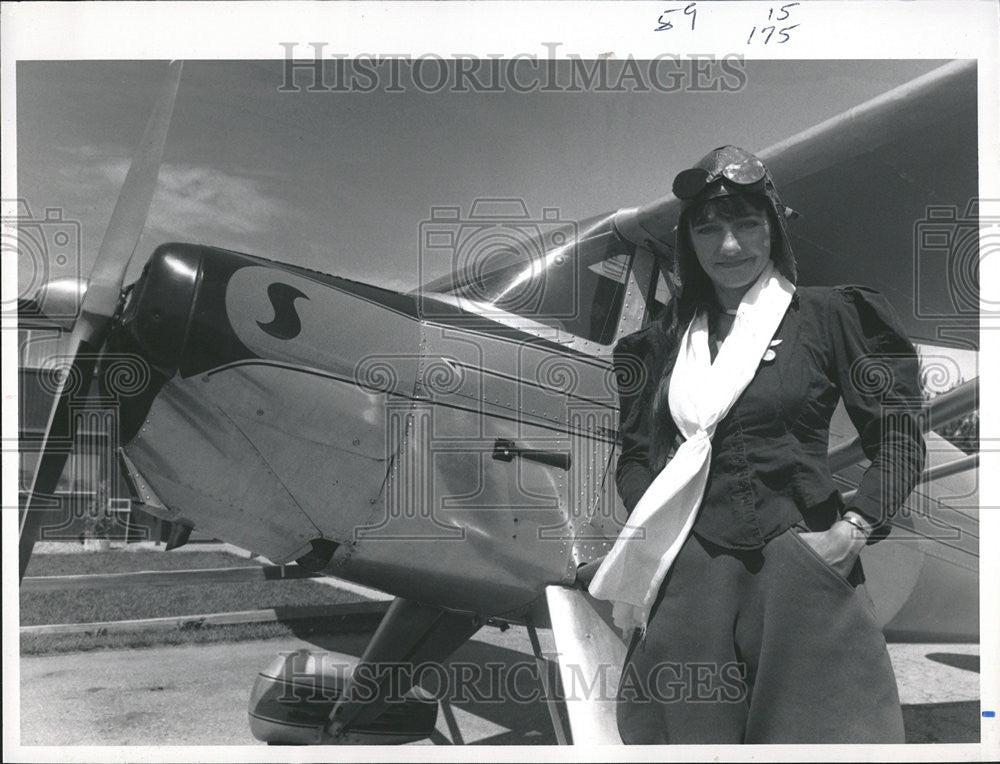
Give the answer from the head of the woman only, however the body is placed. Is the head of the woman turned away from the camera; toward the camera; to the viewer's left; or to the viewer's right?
toward the camera

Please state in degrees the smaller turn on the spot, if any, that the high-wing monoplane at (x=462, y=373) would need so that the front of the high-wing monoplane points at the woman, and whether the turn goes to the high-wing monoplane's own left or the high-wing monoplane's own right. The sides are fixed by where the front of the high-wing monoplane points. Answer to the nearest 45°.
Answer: approximately 90° to the high-wing monoplane's own left

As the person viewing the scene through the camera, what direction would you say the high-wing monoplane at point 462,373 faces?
facing the viewer and to the left of the viewer
